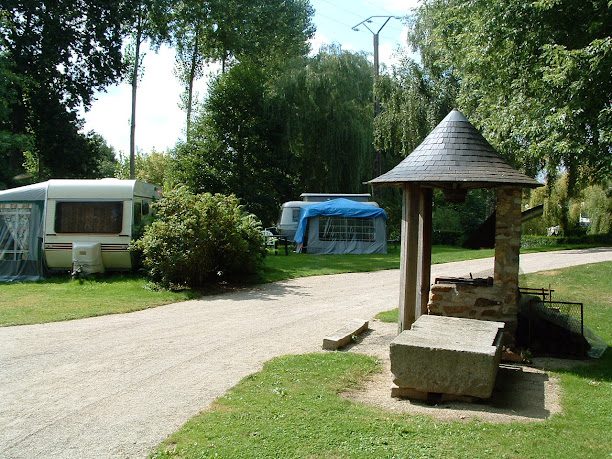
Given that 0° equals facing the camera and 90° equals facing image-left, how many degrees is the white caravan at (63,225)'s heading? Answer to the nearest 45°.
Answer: approximately 0°

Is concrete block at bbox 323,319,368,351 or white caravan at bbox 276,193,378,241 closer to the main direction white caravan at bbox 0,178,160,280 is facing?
the concrete block

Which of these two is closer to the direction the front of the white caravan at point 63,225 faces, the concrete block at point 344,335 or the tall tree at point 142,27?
the concrete block

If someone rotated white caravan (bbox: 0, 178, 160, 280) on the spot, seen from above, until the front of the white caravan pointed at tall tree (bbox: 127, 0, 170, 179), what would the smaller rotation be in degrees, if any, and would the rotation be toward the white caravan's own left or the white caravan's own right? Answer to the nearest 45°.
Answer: approximately 180°
